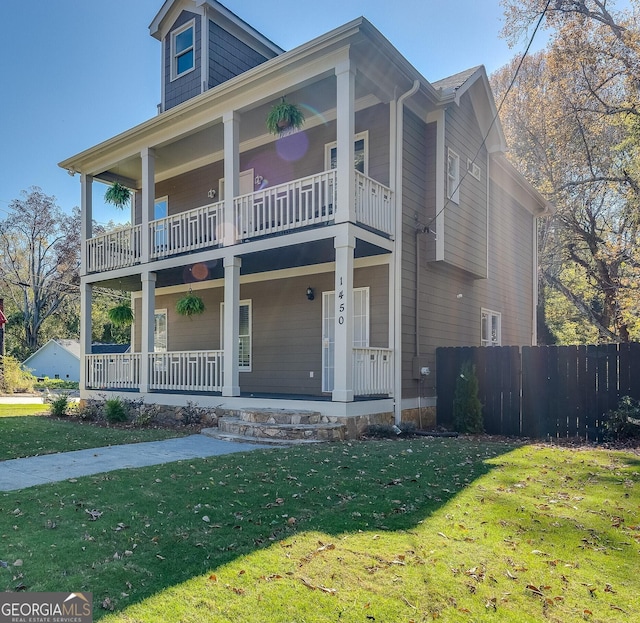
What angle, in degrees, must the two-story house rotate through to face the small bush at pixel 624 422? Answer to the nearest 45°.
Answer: approximately 90° to its left

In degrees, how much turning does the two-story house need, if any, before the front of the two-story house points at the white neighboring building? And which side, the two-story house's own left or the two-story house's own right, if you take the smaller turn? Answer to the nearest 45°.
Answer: approximately 90° to the two-story house's own right

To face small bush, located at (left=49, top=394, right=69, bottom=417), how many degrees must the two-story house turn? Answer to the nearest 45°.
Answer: approximately 45° to its right

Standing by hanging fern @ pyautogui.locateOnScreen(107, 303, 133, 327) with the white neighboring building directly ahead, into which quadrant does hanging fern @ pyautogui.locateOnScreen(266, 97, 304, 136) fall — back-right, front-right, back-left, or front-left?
back-right

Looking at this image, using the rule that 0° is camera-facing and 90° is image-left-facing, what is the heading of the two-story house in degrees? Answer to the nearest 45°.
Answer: approximately 45°

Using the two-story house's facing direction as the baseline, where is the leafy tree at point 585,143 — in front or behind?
behind

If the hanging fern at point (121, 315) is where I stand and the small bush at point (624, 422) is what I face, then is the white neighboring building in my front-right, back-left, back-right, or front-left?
back-left
